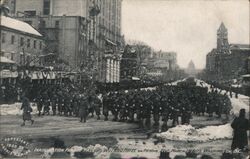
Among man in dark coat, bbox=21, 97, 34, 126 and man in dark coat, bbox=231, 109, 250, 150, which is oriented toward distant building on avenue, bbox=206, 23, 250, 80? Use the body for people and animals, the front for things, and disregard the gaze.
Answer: man in dark coat, bbox=231, 109, 250, 150

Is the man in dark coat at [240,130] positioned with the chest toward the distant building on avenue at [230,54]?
yes

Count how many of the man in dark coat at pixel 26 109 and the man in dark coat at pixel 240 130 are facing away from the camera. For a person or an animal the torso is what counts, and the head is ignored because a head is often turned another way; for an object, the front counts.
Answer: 1

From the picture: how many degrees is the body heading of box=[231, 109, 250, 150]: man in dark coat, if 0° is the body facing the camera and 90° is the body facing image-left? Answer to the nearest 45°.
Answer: approximately 180°

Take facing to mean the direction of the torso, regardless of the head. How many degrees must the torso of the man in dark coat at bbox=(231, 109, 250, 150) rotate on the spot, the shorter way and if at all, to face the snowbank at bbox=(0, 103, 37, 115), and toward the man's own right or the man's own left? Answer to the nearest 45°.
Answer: approximately 90° to the man's own left
